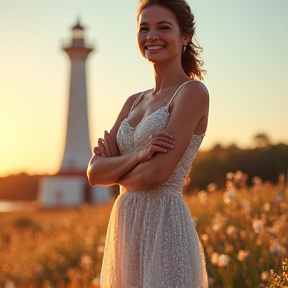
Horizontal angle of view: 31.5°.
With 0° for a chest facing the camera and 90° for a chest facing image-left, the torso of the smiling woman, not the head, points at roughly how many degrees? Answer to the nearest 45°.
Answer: approximately 45°

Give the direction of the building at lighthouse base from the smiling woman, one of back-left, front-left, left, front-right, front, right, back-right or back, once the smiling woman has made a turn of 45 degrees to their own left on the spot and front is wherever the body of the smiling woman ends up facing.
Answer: back

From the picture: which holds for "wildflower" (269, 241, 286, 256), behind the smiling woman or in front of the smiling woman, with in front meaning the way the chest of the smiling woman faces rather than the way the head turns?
behind

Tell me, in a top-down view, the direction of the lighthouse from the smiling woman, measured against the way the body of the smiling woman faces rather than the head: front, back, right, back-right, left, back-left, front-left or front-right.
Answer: back-right
